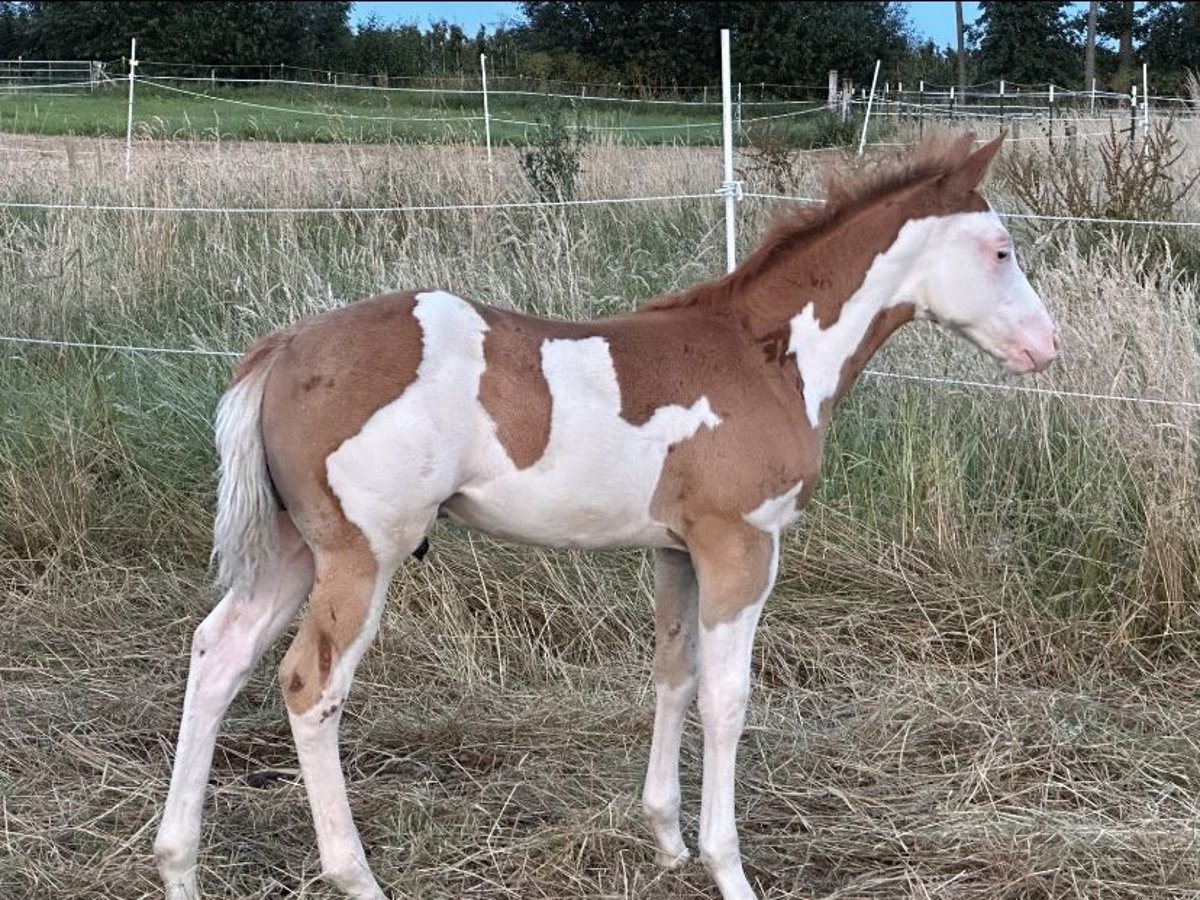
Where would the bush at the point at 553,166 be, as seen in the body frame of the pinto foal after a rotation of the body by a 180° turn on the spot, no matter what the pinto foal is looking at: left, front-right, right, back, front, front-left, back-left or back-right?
right

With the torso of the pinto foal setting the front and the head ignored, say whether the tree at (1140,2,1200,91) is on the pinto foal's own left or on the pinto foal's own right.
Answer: on the pinto foal's own left

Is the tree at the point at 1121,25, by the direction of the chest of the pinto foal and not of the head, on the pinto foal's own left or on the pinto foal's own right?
on the pinto foal's own left

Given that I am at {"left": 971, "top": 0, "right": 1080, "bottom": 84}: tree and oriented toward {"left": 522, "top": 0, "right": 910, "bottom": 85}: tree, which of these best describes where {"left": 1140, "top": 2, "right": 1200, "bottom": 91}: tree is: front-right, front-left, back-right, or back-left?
back-left

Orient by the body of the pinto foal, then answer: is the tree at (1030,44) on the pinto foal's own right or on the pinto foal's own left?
on the pinto foal's own left

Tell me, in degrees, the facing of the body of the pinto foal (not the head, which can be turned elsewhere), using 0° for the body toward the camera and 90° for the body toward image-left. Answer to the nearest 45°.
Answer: approximately 270°

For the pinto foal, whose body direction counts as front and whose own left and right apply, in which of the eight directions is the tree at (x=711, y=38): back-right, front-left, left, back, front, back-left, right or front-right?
left
